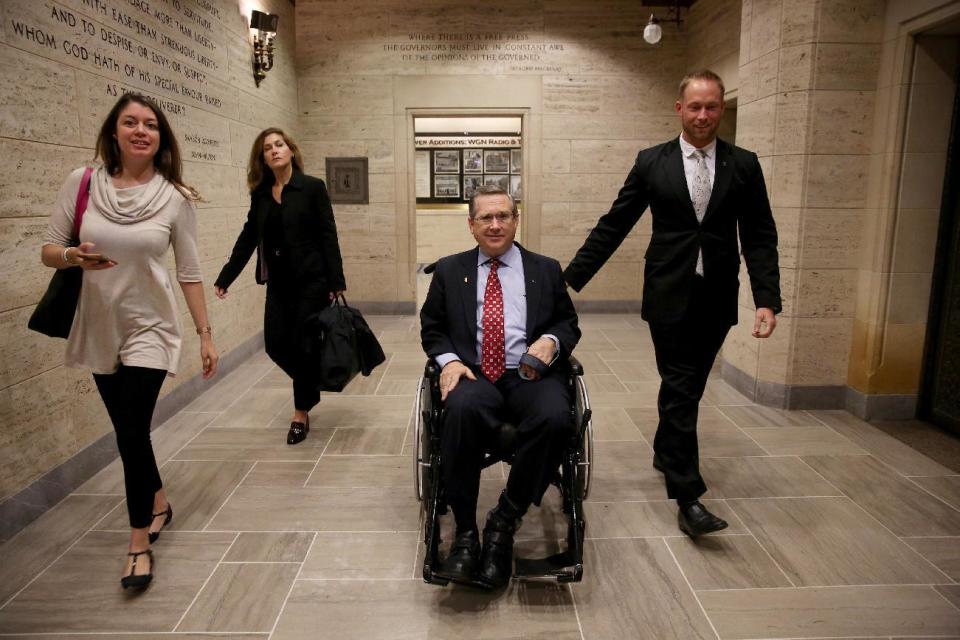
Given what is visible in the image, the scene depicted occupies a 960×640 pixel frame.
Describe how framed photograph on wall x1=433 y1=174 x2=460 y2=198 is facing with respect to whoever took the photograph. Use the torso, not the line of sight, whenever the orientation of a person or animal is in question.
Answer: facing the viewer

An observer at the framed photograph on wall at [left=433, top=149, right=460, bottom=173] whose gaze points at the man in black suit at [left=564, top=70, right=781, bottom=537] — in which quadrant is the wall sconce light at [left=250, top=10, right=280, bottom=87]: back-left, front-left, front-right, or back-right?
front-right

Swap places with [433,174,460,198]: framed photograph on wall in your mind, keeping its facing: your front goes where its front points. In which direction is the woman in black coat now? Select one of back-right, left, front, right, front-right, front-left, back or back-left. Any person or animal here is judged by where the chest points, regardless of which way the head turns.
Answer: front

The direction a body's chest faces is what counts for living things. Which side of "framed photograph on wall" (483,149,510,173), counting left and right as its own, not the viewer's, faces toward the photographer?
front

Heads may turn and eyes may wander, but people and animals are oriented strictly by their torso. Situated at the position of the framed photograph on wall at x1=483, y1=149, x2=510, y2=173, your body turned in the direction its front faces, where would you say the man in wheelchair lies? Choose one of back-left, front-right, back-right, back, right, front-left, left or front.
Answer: front

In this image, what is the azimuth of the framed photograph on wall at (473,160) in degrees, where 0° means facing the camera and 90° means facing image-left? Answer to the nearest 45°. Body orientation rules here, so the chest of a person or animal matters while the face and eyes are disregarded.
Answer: approximately 0°

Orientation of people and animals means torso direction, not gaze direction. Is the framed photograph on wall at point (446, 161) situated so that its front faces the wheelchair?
yes

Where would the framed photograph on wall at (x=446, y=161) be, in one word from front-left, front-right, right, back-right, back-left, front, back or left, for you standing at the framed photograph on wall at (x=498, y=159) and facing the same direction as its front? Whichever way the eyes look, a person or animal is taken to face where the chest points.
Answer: right

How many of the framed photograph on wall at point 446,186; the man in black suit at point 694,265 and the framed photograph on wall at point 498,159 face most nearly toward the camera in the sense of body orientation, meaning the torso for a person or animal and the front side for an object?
3

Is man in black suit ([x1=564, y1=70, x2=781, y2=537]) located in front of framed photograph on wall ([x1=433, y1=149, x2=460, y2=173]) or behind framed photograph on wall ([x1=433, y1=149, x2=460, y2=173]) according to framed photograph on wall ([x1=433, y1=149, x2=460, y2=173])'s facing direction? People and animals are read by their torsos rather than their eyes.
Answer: in front

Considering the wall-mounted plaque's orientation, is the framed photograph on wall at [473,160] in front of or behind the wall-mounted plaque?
behind

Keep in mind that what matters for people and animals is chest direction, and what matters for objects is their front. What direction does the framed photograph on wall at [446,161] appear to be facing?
toward the camera

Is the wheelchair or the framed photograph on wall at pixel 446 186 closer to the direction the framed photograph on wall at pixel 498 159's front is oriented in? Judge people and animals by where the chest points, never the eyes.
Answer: the wheelchair

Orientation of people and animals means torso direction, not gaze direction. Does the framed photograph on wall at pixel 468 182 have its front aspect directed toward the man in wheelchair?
yes
